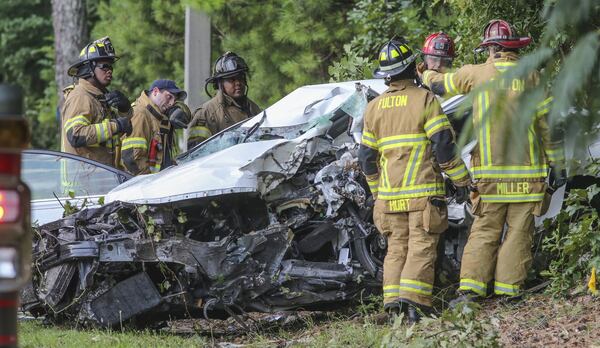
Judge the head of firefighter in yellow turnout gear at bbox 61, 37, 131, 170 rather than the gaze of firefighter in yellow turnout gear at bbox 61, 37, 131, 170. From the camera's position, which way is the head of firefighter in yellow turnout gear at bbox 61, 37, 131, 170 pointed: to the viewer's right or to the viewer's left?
to the viewer's right

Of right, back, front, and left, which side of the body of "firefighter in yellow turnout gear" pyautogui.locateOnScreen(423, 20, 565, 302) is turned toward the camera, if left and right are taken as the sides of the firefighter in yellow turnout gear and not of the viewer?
back

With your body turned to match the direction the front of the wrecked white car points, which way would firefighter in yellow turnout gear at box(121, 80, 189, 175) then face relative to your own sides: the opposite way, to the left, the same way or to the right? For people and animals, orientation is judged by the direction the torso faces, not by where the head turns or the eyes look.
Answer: to the left

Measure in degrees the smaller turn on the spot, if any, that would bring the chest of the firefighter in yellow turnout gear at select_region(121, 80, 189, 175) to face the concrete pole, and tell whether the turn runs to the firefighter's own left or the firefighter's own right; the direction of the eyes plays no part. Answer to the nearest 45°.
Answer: approximately 135° to the firefighter's own left

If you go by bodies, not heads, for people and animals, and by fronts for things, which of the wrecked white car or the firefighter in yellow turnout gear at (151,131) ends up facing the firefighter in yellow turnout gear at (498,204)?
the firefighter in yellow turnout gear at (151,131)

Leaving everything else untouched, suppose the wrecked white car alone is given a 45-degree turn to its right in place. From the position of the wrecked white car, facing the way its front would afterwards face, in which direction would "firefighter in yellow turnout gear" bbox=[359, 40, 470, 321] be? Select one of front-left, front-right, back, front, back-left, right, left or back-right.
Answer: back

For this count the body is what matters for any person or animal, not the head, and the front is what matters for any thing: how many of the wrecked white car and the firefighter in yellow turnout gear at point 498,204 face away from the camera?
1

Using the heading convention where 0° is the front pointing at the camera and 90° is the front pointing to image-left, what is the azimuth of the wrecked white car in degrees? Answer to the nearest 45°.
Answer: approximately 45°

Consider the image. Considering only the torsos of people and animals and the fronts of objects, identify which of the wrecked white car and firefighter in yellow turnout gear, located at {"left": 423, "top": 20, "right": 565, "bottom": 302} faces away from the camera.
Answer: the firefighter in yellow turnout gear

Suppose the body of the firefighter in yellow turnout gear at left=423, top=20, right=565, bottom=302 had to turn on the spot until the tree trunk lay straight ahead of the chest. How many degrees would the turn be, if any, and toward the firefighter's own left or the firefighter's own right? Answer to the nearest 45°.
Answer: approximately 45° to the firefighter's own left
